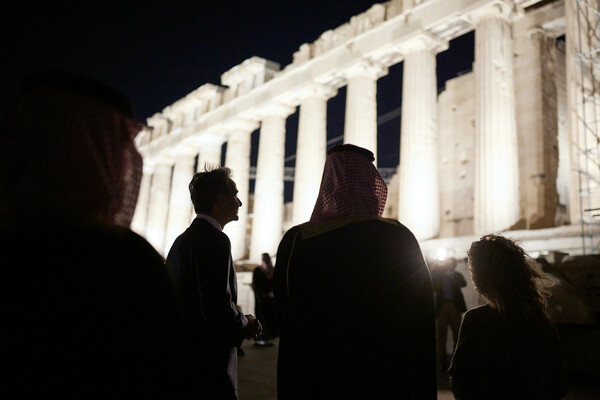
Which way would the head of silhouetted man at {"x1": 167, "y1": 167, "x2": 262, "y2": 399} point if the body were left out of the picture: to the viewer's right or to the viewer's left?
to the viewer's right

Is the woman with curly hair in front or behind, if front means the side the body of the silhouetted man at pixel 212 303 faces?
in front

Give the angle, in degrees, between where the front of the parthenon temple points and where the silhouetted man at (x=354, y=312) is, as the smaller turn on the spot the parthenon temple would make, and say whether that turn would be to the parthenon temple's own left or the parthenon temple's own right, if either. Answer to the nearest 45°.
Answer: approximately 45° to the parthenon temple's own left

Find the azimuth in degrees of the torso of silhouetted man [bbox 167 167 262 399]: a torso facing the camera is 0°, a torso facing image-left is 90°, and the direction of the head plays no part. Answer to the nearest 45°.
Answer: approximately 270°

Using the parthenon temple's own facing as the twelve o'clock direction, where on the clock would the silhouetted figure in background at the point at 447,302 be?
The silhouetted figure in background is roughly at 11 o'clock from the parthenon temple.

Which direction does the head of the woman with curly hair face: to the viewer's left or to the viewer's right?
to the viewer's left
